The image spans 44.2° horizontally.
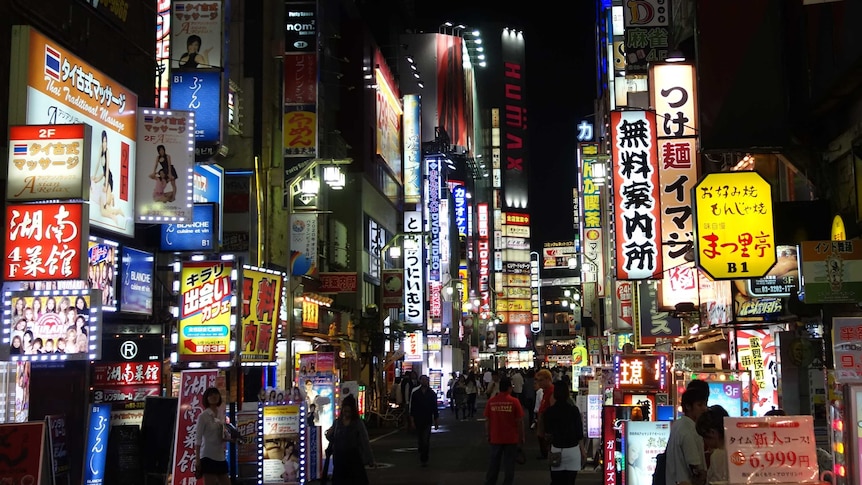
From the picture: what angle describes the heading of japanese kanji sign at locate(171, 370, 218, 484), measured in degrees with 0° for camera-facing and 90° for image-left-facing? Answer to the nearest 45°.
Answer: approximately 0°

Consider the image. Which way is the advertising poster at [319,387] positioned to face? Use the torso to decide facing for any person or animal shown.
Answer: toward the camera

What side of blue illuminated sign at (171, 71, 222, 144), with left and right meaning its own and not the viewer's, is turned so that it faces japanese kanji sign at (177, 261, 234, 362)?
front

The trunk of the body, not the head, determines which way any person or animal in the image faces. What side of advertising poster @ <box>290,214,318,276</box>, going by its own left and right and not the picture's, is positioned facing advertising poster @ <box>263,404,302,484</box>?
front

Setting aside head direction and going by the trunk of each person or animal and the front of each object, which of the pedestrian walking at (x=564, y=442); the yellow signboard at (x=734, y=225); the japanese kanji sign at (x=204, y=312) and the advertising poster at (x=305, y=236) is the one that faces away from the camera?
the pedestrian walking

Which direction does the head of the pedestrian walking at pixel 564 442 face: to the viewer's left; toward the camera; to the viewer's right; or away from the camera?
away from the camera

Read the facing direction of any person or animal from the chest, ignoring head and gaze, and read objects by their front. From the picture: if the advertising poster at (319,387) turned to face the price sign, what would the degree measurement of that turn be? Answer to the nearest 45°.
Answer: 0° — it already faces it

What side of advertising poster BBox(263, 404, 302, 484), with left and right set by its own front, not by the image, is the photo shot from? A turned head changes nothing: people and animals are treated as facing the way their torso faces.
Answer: front

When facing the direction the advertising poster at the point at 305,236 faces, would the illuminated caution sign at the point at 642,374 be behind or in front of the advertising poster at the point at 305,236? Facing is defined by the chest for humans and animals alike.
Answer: in front

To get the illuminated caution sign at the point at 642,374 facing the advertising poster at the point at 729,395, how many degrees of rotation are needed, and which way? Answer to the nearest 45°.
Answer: approximately 45° to its left

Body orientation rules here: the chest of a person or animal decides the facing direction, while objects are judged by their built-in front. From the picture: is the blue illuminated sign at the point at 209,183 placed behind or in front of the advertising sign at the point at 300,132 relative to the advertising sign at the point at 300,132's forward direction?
in front
